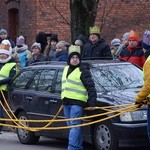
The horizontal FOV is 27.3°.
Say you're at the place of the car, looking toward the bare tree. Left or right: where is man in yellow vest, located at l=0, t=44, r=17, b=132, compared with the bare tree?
left

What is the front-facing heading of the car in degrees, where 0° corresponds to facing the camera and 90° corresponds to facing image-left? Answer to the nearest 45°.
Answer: approximately 315°

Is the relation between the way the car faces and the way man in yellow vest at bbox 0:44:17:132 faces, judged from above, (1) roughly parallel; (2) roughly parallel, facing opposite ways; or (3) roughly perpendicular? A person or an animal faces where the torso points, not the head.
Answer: roughly perpendicular

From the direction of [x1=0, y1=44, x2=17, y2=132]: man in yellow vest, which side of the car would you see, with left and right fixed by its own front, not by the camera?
back

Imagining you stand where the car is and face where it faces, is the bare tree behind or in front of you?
behind

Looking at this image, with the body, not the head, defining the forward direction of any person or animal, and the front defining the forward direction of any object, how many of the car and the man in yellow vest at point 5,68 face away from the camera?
0

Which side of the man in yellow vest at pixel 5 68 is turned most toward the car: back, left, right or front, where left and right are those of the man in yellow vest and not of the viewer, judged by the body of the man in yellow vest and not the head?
left
